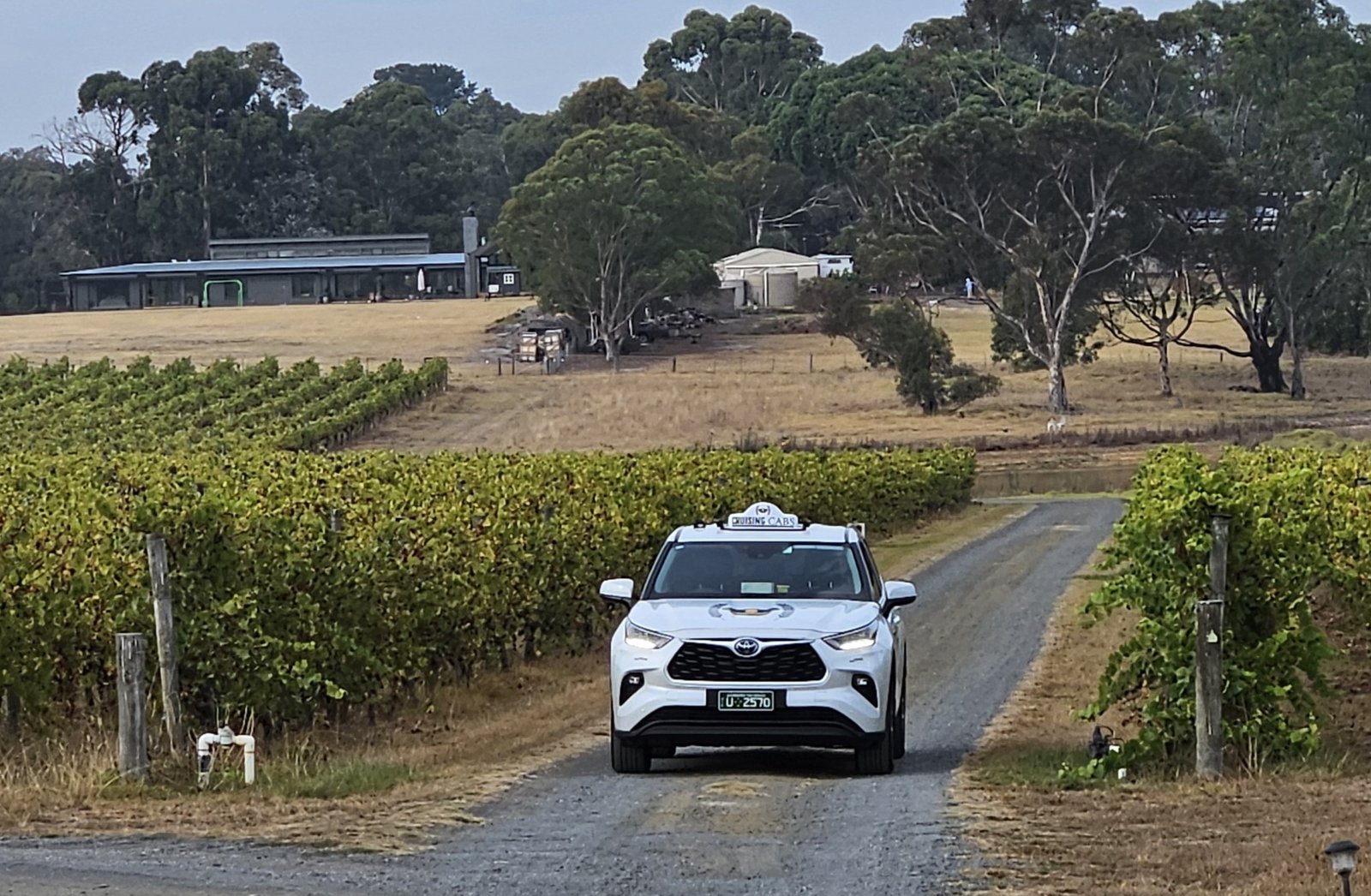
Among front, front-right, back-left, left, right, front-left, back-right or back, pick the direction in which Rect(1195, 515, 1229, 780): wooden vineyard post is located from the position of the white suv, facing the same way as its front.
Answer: left

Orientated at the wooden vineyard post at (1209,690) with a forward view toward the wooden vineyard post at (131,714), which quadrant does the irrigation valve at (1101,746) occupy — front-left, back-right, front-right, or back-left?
front-right

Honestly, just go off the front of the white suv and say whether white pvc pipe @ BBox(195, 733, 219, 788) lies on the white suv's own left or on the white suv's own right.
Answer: on the white suv's own right

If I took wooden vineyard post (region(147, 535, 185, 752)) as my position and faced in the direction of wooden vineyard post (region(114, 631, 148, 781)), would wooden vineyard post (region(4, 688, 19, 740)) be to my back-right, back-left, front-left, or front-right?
back-right

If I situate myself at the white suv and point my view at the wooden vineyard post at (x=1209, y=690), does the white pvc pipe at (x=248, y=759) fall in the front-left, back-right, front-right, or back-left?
back-right

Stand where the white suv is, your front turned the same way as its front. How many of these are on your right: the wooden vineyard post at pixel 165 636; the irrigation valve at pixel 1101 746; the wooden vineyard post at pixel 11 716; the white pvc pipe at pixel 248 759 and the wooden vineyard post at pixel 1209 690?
3

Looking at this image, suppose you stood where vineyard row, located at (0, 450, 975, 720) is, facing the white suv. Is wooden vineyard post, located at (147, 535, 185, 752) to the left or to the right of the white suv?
right

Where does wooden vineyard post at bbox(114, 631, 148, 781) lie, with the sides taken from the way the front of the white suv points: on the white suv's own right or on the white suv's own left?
on the white suv's own right

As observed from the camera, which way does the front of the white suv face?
facing the viewer

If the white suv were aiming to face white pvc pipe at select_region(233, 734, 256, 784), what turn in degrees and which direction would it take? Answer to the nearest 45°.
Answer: approximately 90° to its right

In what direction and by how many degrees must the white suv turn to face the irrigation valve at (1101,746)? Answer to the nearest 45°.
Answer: approximately 90° to its left

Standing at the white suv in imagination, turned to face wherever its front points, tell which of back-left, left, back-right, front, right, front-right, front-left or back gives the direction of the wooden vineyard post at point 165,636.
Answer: right

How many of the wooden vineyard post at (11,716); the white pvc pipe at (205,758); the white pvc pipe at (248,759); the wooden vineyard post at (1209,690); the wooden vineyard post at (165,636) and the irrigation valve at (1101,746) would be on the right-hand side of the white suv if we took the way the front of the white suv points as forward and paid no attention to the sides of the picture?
4

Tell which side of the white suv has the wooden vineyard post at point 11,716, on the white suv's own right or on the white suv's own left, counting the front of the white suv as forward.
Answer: on the white suv's own right

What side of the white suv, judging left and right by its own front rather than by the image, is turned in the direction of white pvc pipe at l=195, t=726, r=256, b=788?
right
